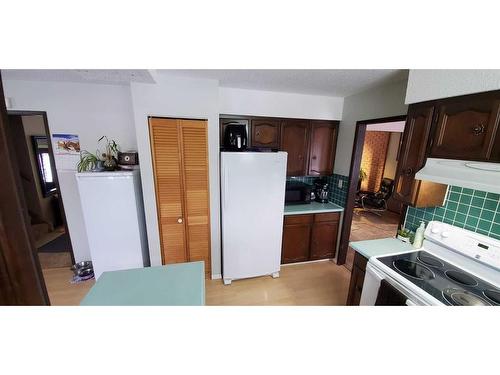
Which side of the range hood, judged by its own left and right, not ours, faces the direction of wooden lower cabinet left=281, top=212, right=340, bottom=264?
right

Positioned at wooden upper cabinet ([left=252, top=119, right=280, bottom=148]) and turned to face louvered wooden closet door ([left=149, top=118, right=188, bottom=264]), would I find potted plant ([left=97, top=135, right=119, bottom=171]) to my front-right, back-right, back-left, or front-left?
front-right

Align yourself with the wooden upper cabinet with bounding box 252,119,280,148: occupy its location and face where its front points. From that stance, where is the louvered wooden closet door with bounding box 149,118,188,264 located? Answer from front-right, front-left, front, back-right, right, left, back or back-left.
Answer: front-right

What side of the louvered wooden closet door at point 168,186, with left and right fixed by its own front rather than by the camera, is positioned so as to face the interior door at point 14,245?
front

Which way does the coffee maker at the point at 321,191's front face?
toward the camera

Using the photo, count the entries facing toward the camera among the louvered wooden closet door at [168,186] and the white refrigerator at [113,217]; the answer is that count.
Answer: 2

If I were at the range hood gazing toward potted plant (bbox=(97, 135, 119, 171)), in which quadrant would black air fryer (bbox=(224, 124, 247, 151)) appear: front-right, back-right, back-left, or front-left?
front-right

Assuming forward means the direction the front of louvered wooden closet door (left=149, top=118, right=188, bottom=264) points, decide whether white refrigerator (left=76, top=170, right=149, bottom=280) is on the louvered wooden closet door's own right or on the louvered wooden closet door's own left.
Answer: on the louvered wooden closet door's own right

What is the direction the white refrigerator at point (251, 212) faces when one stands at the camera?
facing the viewer

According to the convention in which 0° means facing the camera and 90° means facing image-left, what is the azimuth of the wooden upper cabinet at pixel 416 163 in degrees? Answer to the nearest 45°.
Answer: approximately 45°

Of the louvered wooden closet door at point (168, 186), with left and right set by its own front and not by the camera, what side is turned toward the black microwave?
left

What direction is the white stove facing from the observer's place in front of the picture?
facing the viewer and to the left of the viewer

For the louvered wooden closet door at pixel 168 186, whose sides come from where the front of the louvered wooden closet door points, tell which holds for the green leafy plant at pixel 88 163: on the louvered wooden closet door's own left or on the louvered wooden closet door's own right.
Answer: on the louvered wooden closet door's own right

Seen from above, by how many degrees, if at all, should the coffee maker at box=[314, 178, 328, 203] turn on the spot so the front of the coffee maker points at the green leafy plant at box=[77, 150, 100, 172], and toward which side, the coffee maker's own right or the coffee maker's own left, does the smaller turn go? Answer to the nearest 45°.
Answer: approximately 45° to the coffee maker's own right

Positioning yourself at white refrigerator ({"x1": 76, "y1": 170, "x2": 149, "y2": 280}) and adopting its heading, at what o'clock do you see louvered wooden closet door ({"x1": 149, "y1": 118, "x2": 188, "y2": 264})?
The louvered wooden closet door is roughly at 10 o'clock from the white refrigerator.

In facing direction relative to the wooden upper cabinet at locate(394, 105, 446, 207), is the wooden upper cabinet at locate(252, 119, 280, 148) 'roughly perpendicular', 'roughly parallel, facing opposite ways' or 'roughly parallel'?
roughly perpendicular

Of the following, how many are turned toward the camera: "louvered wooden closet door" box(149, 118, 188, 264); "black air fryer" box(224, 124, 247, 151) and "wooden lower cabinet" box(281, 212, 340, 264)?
3

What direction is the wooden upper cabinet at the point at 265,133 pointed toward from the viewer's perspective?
toward the camera

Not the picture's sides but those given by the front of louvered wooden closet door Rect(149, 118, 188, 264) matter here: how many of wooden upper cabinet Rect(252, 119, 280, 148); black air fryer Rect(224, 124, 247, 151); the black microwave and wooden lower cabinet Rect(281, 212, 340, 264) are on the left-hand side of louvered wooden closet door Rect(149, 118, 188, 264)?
4

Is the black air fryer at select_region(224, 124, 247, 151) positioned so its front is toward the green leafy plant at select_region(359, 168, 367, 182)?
no
